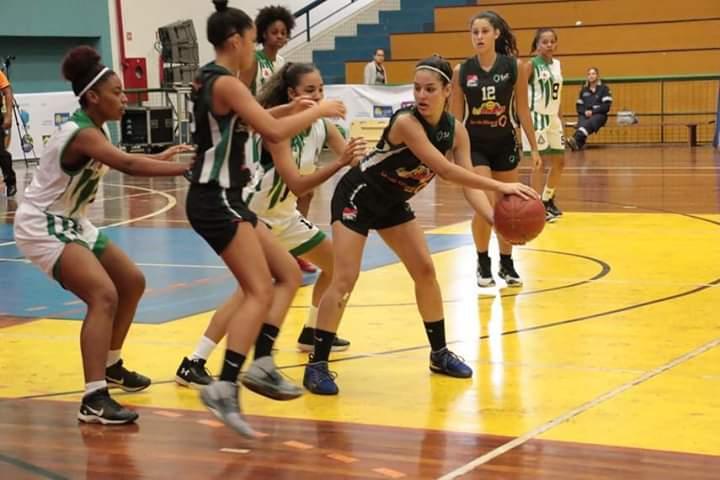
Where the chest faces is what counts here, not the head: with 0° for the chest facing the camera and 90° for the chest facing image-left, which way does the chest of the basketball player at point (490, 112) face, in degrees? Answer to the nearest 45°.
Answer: approximately 0°

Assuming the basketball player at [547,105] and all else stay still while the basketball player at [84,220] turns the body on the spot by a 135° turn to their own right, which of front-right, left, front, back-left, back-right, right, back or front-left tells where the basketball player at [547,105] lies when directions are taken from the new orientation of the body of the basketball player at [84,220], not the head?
back

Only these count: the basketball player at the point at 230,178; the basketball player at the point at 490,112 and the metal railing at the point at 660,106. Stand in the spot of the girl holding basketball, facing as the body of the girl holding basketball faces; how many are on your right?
1

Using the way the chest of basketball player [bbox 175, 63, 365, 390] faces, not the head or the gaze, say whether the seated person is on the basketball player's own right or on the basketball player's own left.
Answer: on the basketball player's own left

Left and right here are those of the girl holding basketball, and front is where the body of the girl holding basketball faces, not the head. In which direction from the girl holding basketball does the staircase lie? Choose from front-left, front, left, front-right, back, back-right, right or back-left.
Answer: back-left

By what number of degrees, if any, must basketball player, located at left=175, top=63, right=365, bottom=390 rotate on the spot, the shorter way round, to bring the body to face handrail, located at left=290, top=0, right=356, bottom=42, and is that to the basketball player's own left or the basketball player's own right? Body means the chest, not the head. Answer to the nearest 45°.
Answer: approximately 90° to the basketball player's own left

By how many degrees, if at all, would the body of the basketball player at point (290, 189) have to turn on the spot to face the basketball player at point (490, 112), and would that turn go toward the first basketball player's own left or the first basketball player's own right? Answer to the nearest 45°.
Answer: approximately 45° to the first basketball player's own left

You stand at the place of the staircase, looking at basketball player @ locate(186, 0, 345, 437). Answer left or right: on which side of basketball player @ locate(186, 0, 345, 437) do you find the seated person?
left

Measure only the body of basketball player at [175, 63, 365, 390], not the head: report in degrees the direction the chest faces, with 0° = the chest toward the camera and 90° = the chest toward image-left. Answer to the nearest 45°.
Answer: approximately 270°

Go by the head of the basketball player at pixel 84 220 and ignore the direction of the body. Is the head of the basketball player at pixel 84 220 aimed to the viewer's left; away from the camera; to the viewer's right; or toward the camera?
to the viewer's right

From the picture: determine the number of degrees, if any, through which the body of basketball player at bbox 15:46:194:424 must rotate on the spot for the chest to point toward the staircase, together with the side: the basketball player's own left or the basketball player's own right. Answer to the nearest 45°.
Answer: approximately 90° to the basketball player's own left

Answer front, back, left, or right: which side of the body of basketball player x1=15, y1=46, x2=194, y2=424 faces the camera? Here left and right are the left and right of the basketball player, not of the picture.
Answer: right

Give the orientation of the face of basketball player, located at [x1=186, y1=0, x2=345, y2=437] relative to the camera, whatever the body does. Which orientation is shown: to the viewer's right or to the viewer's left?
to the viewer's right
